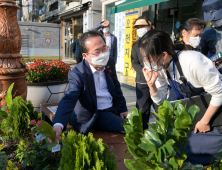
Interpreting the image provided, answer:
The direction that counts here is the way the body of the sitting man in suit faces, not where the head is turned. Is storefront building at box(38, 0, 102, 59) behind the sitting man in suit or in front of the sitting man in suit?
behind

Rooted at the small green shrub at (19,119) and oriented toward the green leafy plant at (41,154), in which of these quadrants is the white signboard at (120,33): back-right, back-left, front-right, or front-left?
back-left

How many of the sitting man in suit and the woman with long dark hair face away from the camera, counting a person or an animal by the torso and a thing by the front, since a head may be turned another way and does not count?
0

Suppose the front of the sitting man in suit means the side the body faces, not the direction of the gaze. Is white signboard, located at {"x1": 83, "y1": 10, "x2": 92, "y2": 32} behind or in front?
behind

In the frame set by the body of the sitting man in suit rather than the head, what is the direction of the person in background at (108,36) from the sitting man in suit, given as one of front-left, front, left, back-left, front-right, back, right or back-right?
back-left

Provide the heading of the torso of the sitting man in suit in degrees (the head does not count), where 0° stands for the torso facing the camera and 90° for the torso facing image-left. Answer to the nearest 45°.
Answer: approximately 315°

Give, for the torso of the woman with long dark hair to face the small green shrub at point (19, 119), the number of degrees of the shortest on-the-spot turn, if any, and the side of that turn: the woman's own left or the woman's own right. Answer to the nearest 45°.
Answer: approximately 45° to the woman's own right

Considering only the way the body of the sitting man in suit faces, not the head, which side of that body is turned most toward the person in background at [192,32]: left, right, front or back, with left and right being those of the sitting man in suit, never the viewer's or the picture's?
left

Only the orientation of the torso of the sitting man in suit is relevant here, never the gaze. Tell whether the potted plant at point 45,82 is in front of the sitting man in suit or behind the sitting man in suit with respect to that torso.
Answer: behind

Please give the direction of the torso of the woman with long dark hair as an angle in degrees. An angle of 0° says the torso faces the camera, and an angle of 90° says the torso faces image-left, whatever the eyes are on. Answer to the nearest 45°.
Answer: approximately 45°

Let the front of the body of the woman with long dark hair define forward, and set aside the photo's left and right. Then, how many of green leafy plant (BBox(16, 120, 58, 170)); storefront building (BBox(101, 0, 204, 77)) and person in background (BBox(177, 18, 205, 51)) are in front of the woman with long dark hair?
1

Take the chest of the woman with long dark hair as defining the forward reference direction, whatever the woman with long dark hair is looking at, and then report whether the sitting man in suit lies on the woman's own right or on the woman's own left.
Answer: on the woman's own right
